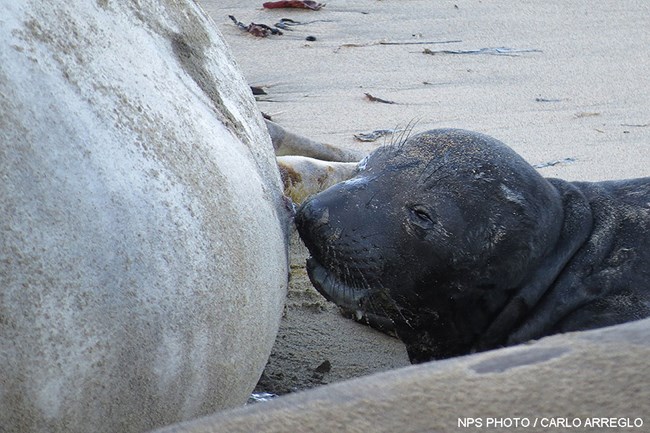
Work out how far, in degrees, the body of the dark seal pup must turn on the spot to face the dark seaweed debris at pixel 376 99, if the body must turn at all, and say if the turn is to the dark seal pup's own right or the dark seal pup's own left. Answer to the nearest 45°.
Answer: approximately 90° to the dark seal pup's own right

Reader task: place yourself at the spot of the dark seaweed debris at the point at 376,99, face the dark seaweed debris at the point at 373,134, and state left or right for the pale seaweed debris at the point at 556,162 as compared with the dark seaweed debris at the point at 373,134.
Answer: left

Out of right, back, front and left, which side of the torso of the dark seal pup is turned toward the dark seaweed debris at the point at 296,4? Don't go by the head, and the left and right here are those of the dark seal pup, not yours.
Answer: right

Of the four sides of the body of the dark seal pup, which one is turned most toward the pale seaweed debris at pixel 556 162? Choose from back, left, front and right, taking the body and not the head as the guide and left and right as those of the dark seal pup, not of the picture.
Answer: right

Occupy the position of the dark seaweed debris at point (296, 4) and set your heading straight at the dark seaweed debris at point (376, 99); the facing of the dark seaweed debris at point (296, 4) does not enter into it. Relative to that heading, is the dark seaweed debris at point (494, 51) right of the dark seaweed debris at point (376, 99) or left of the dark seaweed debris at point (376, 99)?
left

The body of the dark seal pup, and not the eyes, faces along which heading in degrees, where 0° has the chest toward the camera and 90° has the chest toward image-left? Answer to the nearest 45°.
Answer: approximately 90°

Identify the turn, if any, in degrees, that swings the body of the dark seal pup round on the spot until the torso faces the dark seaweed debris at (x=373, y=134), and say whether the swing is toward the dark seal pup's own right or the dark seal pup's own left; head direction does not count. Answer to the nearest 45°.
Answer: approximately 90° to the dark seal pup's own right
